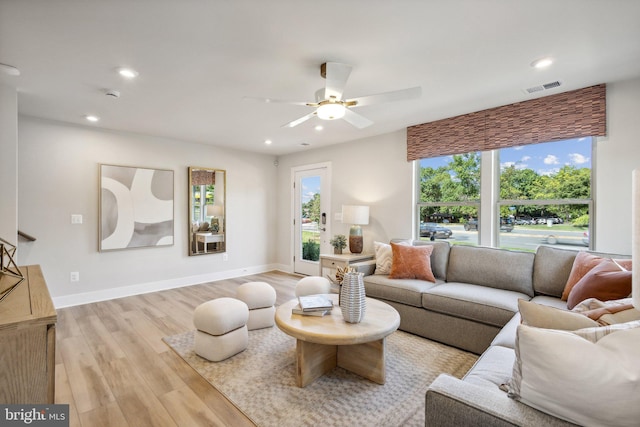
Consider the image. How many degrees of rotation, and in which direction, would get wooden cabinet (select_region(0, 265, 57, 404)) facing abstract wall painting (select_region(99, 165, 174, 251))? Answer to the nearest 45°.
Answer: approximately 90° to its left

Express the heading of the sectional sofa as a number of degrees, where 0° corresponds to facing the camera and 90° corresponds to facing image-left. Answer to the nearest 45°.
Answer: approximately 45°

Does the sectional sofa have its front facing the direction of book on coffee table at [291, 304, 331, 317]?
yes

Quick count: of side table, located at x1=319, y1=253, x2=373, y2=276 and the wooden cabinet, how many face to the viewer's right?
1

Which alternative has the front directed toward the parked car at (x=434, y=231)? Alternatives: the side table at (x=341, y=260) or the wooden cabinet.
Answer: the wooden cabinet

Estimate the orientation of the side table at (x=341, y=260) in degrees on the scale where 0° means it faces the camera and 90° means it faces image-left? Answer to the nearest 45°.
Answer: approximately 45°

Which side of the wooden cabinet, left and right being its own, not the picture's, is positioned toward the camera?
right

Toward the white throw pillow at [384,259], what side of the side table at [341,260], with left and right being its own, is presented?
left
